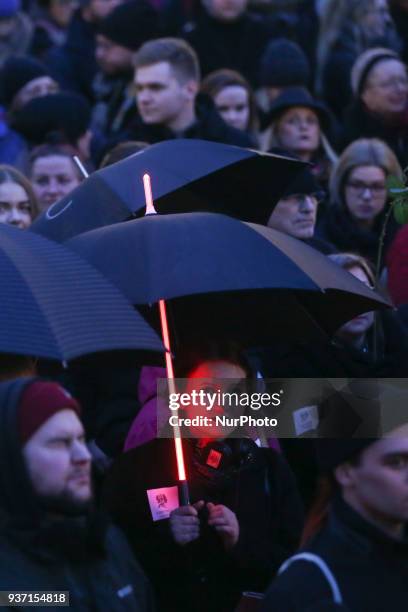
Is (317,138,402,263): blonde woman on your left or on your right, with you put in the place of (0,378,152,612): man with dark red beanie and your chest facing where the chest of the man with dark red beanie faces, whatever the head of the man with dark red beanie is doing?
on your left

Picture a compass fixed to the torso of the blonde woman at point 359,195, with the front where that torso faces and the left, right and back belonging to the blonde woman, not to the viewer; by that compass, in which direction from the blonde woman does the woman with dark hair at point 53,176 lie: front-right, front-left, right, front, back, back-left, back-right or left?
right

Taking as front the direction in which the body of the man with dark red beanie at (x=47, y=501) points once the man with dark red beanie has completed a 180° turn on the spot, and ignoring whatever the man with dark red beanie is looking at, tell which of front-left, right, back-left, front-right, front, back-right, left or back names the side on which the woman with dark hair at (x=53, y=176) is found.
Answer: front-right

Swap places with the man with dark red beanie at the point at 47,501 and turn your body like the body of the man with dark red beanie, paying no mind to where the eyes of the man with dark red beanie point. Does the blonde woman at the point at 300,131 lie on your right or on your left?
on your left

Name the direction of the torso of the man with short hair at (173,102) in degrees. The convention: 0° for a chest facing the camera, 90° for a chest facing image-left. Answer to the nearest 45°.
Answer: approximately 45°

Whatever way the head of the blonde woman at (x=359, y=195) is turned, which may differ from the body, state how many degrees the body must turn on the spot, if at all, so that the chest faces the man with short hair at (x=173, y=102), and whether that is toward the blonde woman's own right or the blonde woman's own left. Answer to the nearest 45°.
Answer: approximately 90° to the blonde woman's own right

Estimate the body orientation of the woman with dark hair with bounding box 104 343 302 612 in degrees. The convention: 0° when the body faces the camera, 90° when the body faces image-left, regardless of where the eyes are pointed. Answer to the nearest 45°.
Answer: approximately 0°

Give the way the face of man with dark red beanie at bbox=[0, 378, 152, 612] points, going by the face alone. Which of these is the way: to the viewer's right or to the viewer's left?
to the viewer's right

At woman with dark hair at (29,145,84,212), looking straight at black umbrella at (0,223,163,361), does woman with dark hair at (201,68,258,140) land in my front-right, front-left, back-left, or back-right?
back-left

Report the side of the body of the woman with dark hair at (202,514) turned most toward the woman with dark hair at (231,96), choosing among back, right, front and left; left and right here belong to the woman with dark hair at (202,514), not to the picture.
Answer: back

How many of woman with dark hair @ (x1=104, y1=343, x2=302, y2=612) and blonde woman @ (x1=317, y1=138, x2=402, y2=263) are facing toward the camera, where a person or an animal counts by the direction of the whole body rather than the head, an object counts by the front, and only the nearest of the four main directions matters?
2

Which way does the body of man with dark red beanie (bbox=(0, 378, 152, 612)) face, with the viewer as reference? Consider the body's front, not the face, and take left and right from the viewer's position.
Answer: facing the viewer and to the right of the viewer
